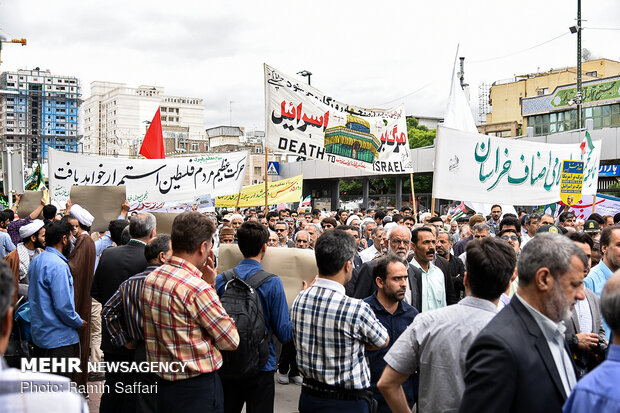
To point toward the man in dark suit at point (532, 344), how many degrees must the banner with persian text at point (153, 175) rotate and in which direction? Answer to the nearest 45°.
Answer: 0° — it already faces them

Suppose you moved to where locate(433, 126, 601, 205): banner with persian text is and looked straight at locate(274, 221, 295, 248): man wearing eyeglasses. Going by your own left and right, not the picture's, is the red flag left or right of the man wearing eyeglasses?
right

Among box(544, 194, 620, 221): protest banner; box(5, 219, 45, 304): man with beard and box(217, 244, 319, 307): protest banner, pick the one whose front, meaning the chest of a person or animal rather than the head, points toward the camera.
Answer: box(544, 194, 620, 221): protest banner

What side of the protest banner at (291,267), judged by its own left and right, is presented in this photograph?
back

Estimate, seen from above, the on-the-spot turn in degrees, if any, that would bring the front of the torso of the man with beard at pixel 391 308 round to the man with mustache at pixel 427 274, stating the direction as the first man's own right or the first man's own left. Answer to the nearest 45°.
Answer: approximately 135° to the first man's own left

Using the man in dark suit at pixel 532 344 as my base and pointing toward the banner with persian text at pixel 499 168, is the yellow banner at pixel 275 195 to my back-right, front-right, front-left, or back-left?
front-left

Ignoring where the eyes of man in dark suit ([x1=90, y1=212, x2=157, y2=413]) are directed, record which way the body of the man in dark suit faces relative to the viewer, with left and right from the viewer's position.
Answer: facing away from the viewer and to the right of the viewer

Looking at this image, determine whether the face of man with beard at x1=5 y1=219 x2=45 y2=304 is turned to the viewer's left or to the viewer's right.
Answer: to the viewer's right

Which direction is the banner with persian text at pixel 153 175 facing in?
toward the camera

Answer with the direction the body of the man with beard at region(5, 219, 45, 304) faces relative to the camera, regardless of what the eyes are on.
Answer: to the viewer's right
